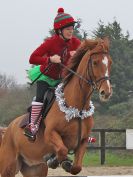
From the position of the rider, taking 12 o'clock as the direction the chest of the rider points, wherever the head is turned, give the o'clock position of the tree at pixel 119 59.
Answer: The tree is roughly at 8 o'clock from the rider.

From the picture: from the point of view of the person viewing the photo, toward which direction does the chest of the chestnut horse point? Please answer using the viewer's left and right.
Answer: facing the viewer and to the right of the viewer

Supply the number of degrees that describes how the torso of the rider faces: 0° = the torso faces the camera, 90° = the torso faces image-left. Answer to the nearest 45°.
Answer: approximately 315°

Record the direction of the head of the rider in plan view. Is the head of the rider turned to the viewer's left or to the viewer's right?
to the viewer's right

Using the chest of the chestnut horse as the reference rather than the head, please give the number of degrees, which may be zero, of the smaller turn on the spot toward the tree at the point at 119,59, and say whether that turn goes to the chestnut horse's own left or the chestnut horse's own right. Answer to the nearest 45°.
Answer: approximately 135° to the chestnut horse's own left
